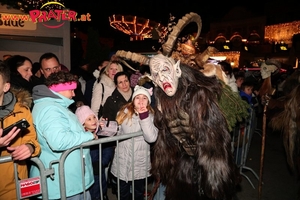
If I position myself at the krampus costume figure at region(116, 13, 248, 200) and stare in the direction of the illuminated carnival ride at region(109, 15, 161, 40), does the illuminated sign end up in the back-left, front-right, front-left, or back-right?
front-left

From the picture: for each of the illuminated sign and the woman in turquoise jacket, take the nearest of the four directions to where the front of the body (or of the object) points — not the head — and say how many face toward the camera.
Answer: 1

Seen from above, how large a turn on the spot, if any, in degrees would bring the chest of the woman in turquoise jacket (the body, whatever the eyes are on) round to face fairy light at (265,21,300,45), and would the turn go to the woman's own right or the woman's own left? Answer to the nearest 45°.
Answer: approximately 45° to the woman's own left

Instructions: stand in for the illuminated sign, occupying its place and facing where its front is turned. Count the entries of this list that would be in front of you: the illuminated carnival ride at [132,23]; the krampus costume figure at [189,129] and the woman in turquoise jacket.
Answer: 2

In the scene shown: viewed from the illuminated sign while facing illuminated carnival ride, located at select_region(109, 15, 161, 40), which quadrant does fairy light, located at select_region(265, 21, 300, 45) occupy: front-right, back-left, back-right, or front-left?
front-right

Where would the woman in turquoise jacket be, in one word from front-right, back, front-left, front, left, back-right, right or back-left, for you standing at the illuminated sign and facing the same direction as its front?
front

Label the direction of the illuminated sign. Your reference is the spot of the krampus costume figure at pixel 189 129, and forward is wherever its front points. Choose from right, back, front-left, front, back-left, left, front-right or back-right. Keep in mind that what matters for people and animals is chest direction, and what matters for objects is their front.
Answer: right

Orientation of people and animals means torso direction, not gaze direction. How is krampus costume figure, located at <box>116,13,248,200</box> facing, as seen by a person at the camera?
facing the viewer and to the left of the viewer

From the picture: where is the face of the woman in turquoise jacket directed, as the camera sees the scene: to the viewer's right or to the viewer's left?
to the viewer's right

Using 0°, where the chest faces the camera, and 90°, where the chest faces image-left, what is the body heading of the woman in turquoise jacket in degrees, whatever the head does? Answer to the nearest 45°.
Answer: approximately 270°

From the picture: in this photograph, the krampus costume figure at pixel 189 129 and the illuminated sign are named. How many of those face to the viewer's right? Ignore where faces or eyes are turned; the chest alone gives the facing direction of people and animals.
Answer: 0
